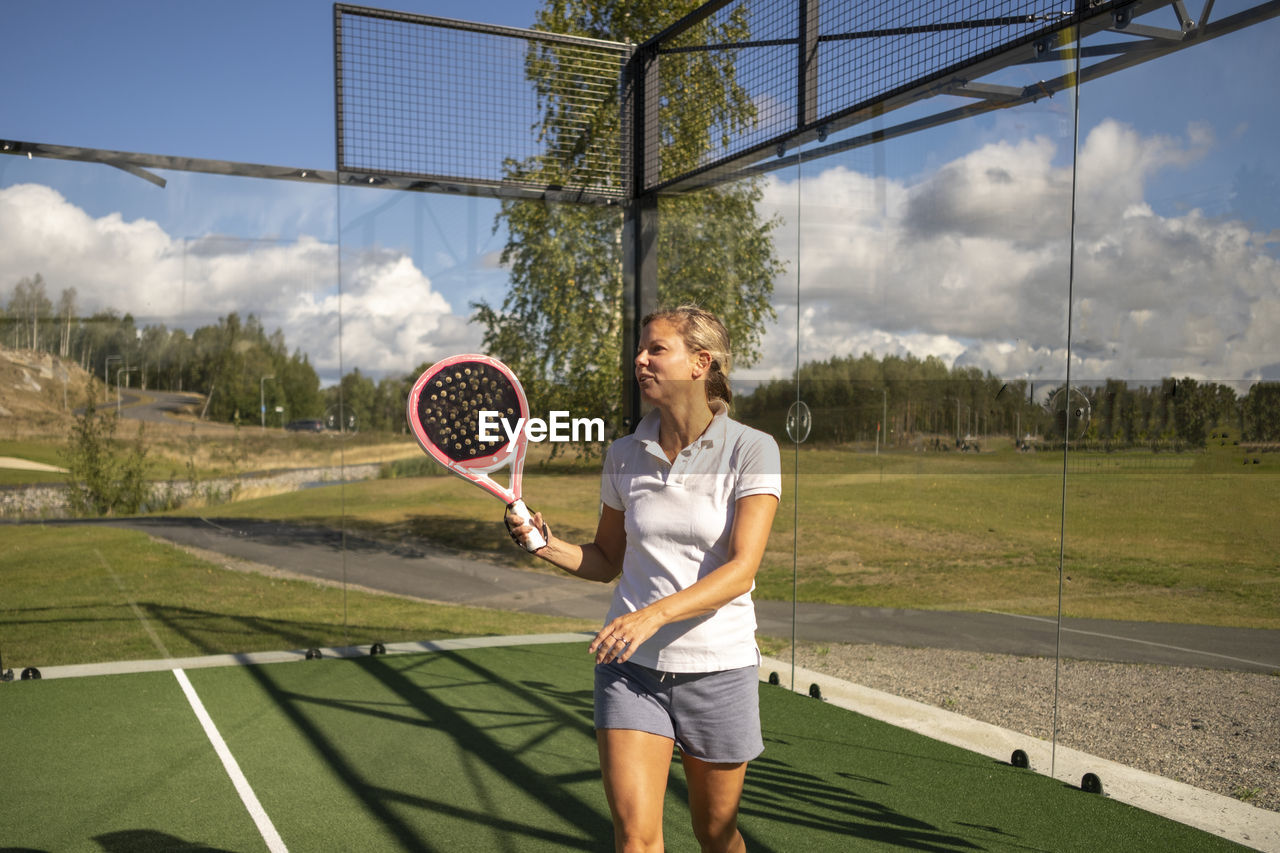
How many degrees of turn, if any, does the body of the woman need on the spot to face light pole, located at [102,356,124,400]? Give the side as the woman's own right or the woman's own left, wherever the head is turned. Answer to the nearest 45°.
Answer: approximately 90° to the woman's own right

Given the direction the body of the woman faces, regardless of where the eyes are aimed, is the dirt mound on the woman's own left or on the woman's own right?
on the woman's own right

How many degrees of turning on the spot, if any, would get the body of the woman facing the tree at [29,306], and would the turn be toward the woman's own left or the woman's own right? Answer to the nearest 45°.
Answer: approximately 90° to the woman's own right

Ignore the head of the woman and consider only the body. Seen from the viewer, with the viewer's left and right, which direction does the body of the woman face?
facing the viewer and to the left of the viewer

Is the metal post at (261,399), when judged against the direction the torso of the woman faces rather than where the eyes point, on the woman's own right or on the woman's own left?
on the woman's own right

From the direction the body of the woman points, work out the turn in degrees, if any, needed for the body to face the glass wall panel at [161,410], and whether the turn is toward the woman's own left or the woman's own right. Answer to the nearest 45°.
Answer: approximately 90° to the woman's own right
